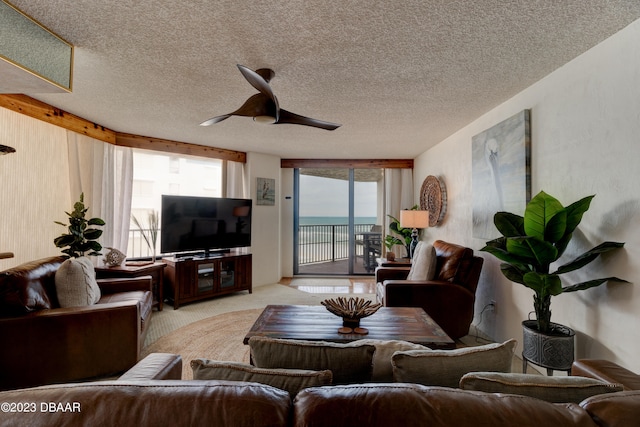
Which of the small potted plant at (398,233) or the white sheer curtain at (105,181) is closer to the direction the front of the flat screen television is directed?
the small potted plant

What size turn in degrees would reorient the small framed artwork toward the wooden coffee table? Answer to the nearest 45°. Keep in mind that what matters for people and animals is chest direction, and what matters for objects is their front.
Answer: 0° — it already faces it

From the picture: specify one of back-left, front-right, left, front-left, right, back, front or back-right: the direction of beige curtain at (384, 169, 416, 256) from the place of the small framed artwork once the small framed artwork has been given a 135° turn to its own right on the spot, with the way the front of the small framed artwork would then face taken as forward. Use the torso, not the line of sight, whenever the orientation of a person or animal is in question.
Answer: back-right

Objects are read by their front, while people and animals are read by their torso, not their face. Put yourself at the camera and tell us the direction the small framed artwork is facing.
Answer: facing the viewer

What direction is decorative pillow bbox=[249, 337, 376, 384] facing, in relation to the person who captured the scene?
facing away from the viewer

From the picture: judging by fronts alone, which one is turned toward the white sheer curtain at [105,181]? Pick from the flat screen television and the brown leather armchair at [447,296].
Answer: the brown leather armchair

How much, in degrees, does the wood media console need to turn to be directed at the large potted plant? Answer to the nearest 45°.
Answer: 0° — it already faces it

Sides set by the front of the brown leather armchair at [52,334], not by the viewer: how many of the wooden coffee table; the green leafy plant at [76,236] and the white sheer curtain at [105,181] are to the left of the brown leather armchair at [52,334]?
2

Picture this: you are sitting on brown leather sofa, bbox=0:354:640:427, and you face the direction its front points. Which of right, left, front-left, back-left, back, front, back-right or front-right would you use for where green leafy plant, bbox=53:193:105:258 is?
front-left

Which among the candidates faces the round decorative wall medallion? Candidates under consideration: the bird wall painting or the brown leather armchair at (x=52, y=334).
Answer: the brown leather armchair

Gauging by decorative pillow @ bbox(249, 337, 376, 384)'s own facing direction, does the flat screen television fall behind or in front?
in front

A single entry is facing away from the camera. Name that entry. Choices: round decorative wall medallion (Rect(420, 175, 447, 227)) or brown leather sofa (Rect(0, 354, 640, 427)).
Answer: the brown leather sofa

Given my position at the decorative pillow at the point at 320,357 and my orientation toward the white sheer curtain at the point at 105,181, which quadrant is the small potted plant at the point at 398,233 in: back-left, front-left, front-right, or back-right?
front-right

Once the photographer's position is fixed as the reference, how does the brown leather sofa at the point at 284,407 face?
facing away from the viewer

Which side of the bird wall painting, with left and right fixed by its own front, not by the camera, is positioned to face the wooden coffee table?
front

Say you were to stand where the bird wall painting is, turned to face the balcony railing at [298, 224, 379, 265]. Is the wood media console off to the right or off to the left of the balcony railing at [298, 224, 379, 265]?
left

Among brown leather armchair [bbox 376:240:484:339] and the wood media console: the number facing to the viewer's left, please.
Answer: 1

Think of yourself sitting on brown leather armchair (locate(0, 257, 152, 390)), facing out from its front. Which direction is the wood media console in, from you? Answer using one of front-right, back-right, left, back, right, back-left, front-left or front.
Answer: front-left

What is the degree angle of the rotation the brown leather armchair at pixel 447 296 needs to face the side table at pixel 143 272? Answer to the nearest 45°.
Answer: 0° — it already faces it
